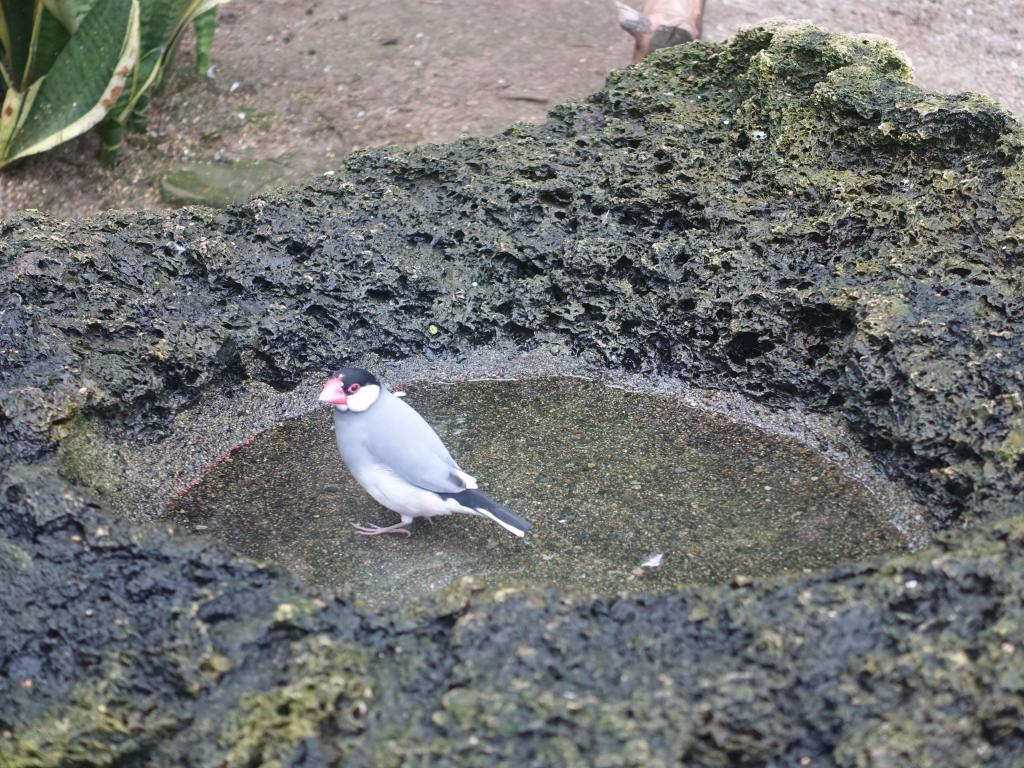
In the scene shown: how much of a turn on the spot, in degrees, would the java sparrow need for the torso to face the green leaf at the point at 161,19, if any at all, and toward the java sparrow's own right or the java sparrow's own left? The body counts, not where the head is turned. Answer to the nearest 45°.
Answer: approximately 90° to the java sparrow's own right

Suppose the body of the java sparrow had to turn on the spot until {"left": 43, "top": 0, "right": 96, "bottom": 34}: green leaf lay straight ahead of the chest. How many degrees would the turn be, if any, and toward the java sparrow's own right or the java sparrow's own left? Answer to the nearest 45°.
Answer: approximately 45° to the java sparrow's own right

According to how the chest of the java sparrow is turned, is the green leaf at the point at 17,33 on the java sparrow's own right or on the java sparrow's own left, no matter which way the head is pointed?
on the java sparrow's own right

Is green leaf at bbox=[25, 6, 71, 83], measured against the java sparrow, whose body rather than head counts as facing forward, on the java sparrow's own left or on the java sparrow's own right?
on the java sparrow's own right

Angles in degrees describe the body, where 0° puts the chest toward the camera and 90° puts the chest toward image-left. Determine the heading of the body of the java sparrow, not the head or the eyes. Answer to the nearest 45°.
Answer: approximately 90°

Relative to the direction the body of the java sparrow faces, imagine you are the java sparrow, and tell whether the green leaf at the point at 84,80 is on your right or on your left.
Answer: on your right
